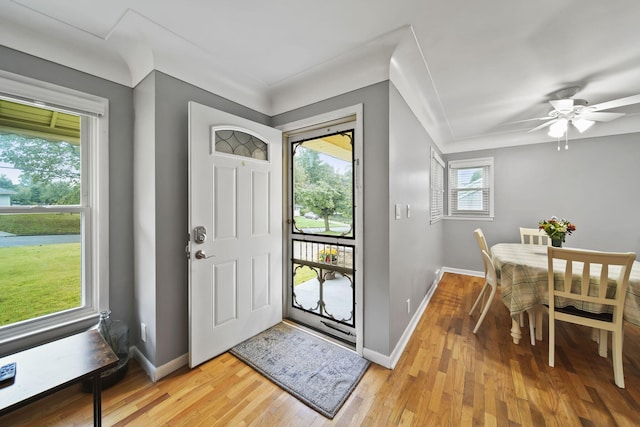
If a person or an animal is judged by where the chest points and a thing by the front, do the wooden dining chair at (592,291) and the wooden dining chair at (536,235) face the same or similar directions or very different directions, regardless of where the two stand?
very different directions

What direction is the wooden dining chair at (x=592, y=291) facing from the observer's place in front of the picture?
facing away from the viewer

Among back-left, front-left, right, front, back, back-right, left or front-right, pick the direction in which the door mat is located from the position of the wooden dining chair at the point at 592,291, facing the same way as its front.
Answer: back-left

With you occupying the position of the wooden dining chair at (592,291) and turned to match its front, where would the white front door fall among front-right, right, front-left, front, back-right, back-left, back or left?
back-left

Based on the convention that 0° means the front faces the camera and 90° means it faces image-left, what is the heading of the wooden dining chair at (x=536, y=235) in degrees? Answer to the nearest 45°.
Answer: approximately 0°

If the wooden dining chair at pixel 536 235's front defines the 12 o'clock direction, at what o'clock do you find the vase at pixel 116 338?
The vase is roughly at 1 o'clock from the wooden dining chair.

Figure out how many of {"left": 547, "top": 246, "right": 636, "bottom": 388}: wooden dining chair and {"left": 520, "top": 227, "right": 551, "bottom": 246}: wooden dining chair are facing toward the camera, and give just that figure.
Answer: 1

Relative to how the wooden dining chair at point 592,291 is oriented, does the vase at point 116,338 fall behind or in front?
behind

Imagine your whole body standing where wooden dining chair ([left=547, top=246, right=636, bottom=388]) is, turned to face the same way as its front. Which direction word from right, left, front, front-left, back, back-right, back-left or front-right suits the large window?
back-left

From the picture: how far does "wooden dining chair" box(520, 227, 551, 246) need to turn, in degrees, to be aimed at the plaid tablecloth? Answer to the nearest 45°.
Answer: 0° — it already faces it
